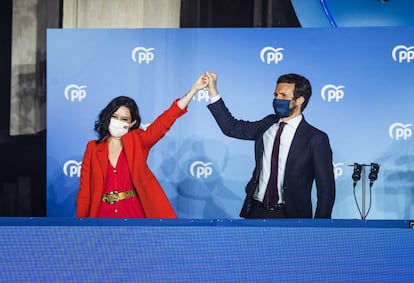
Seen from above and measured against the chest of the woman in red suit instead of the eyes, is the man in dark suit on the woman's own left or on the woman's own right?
on the woman's own left

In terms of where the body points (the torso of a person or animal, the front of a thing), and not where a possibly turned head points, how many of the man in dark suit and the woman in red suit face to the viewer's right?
0

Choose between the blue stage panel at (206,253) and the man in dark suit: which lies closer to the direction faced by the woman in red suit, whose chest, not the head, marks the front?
the blue stage panel

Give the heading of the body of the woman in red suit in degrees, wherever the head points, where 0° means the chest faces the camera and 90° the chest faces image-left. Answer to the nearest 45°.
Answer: approximately 0°

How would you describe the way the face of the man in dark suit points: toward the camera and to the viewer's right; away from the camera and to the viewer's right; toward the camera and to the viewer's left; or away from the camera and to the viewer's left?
toward the camera and to the viewer's left

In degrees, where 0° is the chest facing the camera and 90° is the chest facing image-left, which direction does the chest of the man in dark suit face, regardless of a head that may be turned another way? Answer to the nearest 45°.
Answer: approximately 45°

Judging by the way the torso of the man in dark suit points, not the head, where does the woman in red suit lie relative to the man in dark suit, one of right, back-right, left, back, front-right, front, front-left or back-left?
front-right

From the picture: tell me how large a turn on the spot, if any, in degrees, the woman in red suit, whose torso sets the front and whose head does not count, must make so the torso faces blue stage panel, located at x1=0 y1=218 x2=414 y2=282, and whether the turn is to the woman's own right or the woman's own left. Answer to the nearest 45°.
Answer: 0° — they already face it
